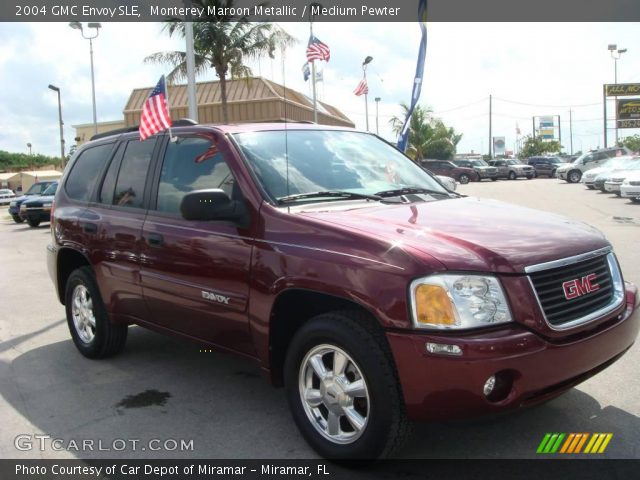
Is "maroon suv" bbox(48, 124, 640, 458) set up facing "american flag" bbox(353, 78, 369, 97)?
no

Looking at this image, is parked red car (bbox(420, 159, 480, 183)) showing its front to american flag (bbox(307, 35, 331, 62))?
no

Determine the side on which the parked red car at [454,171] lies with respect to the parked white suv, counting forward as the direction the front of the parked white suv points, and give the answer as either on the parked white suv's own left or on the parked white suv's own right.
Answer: on the parked white suv's own right

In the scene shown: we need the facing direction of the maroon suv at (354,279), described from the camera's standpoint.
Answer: facing the viewer and to the right of the viewer

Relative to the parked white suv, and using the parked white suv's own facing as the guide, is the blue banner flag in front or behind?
in front

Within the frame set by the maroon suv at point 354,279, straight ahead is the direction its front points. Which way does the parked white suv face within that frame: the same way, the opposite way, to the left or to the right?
to the right

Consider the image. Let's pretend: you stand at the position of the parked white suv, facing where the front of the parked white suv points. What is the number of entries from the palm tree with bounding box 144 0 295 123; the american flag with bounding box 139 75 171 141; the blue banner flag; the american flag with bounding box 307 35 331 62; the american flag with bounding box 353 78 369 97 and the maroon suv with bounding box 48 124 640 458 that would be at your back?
0

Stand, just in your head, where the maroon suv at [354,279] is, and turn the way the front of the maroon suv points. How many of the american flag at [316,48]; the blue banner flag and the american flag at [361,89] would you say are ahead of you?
0

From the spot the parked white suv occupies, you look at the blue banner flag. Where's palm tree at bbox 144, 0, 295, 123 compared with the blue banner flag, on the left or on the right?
right

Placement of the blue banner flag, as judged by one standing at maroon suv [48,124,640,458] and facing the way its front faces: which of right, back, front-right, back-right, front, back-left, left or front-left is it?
back-left

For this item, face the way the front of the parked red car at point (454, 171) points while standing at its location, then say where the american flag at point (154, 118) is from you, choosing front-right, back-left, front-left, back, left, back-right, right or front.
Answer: front-right

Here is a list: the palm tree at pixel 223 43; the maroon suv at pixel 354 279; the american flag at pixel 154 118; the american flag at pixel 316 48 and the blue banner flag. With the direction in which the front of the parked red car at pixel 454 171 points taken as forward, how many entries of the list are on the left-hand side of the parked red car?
0

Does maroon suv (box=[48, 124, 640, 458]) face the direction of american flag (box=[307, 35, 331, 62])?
no
